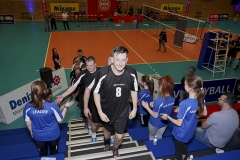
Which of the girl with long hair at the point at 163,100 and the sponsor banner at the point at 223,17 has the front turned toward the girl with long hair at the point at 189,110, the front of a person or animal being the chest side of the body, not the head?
the sponsor banner

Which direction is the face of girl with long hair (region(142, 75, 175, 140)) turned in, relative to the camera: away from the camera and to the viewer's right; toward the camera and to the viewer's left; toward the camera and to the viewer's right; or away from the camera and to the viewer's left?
away from the camera and to the viewer's left

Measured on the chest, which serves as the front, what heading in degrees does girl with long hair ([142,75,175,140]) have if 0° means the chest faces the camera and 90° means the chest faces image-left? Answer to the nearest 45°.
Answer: approximately 135°

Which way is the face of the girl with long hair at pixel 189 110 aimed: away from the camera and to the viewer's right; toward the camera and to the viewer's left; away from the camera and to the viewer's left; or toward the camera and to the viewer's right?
away from the camera and to the viewer's left

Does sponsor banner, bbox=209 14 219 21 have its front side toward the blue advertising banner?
yes

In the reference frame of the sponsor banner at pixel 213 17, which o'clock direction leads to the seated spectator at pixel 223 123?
The seated spectator is roughly at 12 o'clock from the sponsor banner.

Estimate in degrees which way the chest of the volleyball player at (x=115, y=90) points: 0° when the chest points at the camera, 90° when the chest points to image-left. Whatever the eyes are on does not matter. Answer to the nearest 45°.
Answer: approximately 0°

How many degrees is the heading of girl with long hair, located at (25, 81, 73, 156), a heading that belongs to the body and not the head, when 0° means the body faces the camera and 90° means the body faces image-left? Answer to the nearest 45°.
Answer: approximately 225°

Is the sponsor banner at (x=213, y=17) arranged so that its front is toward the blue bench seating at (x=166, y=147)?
yes

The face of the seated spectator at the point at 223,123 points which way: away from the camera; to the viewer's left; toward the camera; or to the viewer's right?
to the viewer's left

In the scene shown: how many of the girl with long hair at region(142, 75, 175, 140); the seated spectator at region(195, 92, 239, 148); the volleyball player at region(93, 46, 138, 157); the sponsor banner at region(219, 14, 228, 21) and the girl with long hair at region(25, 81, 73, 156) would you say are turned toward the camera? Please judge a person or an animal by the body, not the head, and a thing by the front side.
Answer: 2

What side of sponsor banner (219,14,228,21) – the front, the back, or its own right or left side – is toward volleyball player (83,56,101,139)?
front

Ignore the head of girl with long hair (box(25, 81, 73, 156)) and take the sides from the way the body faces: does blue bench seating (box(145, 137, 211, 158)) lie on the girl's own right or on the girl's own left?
on the girl's own right

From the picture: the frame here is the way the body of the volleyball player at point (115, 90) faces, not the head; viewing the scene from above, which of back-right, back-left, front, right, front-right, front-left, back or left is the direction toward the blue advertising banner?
back-left

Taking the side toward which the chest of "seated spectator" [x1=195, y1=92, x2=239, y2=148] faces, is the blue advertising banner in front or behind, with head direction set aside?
in front

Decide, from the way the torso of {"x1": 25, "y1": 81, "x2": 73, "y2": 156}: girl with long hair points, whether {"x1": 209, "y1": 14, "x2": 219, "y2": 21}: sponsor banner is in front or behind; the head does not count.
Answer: in front
